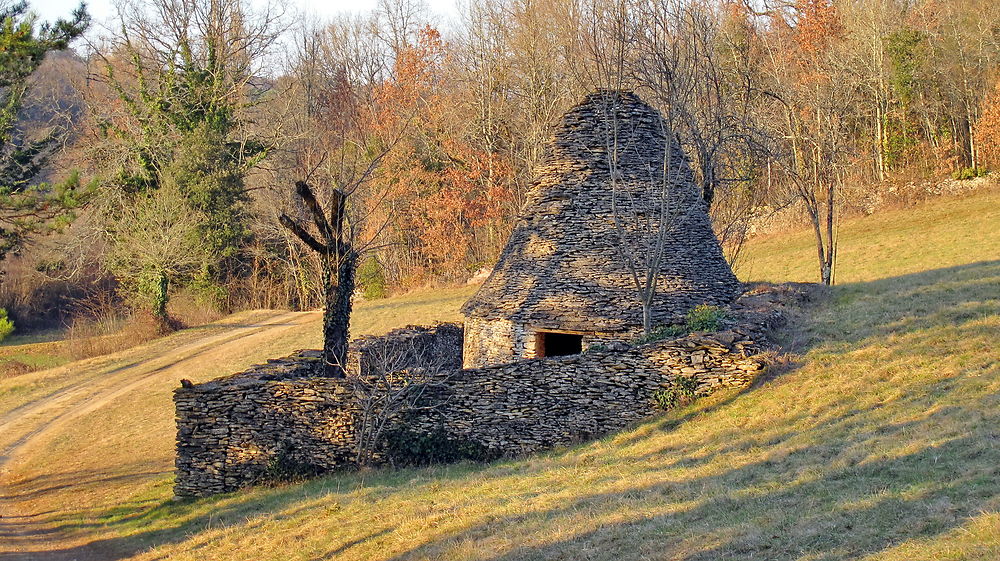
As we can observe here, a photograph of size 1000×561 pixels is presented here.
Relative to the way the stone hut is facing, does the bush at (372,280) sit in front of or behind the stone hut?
behind

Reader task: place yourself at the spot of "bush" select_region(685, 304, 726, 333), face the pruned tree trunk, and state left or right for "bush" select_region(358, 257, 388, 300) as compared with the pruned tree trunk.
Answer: right

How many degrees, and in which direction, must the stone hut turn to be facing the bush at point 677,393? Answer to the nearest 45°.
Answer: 0° — it already faces it

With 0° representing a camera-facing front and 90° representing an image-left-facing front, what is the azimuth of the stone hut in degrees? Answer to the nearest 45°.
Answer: approximately 0°

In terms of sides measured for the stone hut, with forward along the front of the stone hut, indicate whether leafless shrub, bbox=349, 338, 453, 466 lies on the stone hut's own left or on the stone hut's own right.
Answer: on the stone hut's own right

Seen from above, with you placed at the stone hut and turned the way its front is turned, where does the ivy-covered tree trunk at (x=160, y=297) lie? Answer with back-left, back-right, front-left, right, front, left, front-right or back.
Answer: back-right

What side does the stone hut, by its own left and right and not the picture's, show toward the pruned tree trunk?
right

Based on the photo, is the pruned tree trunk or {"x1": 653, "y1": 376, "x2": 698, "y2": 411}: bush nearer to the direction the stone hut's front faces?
the bush

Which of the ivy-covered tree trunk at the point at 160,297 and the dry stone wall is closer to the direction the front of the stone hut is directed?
the dry stone wall

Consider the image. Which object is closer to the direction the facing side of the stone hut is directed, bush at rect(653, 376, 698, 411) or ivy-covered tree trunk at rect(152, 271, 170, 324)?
the bush

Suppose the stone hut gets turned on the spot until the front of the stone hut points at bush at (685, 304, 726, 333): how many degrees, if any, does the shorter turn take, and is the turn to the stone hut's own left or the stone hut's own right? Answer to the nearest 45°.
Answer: approximately 45° to the stone hut's own left
